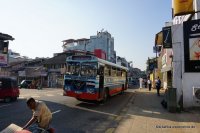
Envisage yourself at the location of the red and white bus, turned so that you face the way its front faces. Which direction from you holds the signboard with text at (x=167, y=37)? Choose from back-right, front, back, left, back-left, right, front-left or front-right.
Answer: back-left

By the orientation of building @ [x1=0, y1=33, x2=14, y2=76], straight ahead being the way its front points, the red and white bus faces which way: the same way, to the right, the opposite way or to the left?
to the right

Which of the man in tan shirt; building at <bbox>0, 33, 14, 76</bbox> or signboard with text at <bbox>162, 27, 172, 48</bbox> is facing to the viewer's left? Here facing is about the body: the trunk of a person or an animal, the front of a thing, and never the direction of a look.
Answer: the man in tan shirt

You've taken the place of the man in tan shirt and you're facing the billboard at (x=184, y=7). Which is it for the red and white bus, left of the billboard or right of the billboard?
left

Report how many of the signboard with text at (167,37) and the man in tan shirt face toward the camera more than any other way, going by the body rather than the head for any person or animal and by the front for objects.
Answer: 1

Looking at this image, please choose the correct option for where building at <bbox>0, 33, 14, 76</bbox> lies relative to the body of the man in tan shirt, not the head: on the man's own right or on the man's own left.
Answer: on the man's own right

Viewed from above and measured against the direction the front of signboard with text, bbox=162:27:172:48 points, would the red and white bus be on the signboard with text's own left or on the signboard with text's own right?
on the signboard with text's own right

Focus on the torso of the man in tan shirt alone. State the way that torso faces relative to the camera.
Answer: to the viewer's left

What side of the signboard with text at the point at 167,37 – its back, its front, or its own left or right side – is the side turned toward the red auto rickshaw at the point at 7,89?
right

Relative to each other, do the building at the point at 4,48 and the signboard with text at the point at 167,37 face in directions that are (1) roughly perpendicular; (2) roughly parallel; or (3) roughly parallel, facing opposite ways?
roughly perpendicular

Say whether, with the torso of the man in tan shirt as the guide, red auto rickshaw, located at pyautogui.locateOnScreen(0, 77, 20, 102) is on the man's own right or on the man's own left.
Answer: on the man's own right

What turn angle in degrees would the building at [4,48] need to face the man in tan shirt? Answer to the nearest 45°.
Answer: approximately 45° to its right
